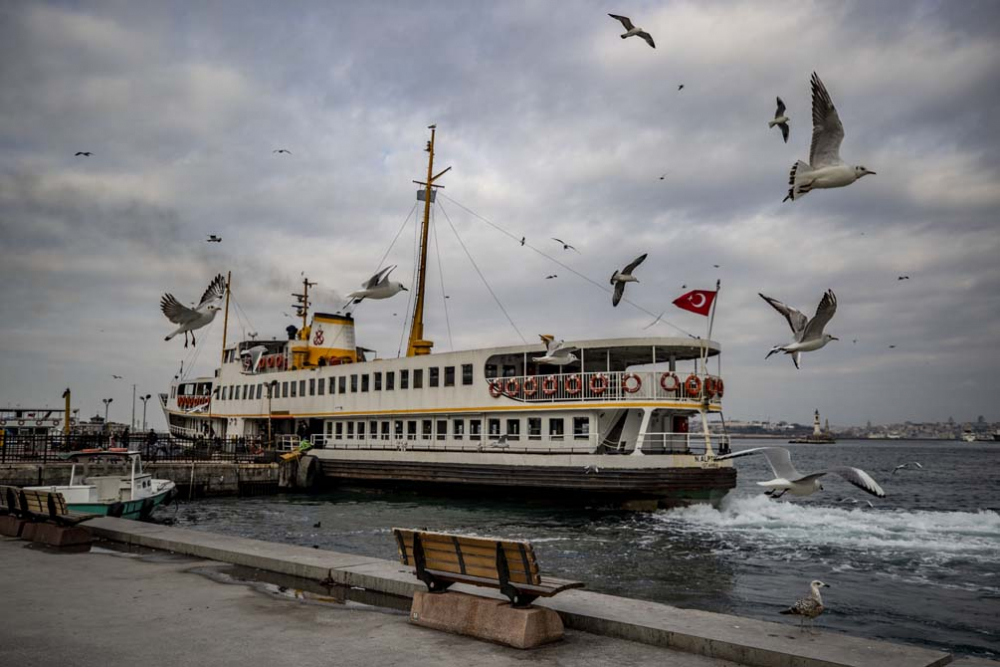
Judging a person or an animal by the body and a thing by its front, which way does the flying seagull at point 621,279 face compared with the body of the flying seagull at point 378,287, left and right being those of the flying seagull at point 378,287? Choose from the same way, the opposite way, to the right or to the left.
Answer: the same way

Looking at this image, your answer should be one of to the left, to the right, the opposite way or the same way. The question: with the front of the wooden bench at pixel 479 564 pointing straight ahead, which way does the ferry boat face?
to the left

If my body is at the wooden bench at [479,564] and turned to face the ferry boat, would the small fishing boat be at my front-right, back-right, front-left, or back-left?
front-left

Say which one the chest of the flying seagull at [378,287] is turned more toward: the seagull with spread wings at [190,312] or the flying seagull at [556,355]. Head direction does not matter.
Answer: the flying seagull

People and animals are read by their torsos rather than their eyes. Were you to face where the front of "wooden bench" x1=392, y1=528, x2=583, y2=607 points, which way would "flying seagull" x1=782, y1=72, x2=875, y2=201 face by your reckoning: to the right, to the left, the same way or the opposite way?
to the right

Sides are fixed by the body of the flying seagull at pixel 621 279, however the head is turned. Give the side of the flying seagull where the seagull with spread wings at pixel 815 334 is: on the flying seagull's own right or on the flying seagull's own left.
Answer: on the flying seagull's own right

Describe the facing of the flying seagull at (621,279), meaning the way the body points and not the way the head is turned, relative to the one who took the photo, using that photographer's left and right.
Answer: facing to the right of the viewer

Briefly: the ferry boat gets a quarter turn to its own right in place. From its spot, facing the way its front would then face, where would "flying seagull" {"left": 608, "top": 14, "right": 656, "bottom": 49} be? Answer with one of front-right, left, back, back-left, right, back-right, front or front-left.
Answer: back-right

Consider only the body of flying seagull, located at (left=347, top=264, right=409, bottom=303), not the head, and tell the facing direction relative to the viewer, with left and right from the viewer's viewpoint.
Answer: facing to the right of the viewer

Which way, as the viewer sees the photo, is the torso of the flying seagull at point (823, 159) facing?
to the viewer's right

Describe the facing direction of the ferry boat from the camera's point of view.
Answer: facing away from the viewer and to the left of the viewer

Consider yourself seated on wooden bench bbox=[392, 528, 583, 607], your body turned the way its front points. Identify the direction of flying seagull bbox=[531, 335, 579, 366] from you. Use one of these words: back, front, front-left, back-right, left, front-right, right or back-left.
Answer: front-left
